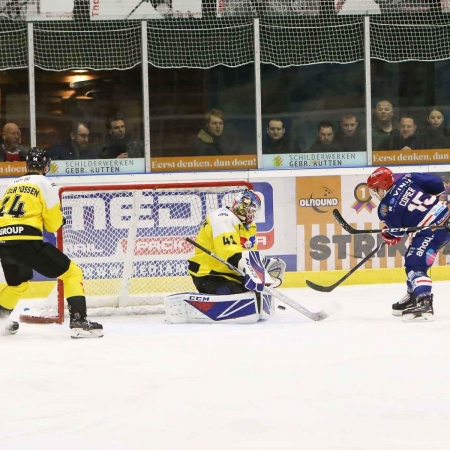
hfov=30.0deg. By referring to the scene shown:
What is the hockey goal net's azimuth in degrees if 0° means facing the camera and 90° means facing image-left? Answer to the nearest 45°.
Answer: approximately 0°

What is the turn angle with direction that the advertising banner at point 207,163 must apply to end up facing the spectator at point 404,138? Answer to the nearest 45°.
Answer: approximately 90° to its left

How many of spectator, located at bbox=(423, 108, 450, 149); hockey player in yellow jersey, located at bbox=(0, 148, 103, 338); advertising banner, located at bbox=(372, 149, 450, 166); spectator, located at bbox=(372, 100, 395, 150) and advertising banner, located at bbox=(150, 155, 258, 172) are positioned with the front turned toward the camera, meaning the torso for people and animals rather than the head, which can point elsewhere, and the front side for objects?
4

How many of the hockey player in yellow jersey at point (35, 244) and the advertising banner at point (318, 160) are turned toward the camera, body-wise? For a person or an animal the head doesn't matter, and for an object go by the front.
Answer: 1

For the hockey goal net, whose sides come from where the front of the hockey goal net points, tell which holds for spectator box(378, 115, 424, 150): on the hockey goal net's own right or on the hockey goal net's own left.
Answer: on the hockey goal net's own left

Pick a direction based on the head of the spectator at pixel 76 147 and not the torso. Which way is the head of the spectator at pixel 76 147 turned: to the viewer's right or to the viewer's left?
to the viewer's right

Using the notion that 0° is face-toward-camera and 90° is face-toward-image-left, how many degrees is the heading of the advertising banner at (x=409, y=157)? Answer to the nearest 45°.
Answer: approximately 0°

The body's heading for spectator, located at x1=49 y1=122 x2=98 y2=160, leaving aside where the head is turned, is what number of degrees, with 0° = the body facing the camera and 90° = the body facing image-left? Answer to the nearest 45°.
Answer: approximately 315°
